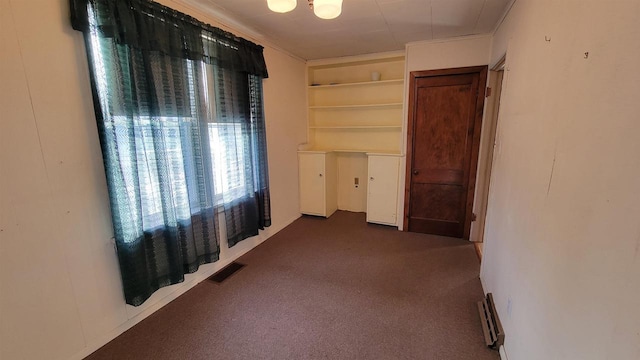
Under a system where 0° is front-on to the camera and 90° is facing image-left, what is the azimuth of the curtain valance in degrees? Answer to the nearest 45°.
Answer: approximately 315°

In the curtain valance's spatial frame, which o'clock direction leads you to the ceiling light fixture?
The ceiling light fixture is roughly at 12 o'clock from the curtain valance.

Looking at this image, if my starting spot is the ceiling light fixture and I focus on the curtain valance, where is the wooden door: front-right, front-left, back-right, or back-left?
back-right

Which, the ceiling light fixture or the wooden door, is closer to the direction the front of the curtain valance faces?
the ceiling light fixture

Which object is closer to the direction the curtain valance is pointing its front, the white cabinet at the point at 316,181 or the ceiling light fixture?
the ceiling light fixture

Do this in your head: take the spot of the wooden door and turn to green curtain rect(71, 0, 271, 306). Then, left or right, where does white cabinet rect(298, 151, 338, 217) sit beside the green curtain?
right

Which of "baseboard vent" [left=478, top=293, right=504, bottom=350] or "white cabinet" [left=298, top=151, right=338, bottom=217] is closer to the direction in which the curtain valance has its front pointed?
the baseboard vent

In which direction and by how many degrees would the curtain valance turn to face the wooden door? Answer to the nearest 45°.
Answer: approximately 45° to its left

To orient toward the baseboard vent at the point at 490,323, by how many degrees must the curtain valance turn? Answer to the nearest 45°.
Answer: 0° — it already faces it

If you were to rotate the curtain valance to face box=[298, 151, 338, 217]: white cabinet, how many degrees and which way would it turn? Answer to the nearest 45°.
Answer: approximately 90° to its left

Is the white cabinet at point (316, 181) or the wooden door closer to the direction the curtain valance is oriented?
the wooden door
